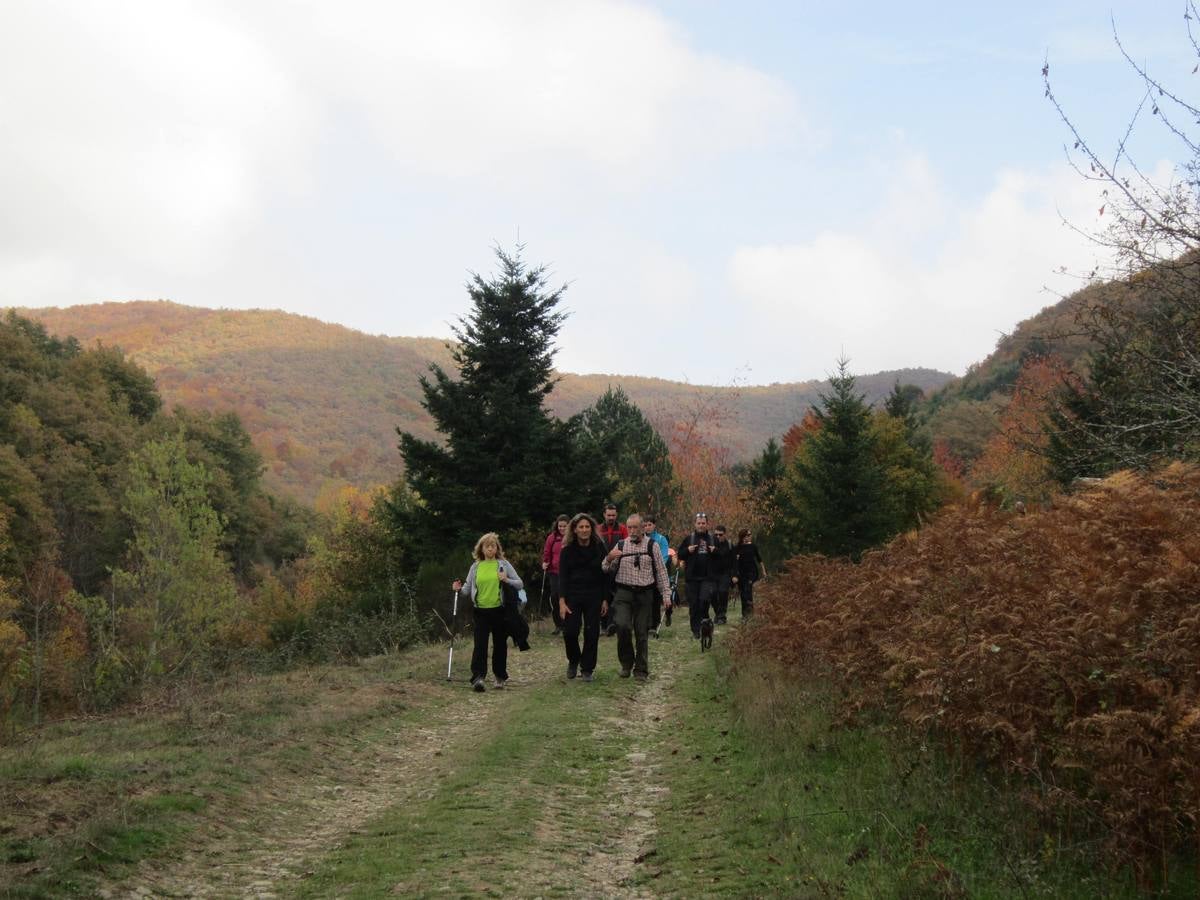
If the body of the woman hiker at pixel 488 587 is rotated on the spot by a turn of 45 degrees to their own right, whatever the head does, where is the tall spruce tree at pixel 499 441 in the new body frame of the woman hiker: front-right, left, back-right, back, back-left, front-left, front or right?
back-right

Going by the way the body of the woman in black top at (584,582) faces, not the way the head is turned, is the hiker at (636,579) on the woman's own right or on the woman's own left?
on the woman's own left

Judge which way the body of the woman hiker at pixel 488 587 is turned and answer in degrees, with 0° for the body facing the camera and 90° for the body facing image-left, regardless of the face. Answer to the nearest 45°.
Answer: approximately 0°

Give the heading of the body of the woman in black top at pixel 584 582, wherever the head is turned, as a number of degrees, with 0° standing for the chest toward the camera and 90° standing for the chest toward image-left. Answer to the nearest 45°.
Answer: approximately 0°

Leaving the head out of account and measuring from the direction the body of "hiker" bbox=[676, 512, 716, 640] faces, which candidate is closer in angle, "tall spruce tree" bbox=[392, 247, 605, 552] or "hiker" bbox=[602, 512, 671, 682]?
the hiker

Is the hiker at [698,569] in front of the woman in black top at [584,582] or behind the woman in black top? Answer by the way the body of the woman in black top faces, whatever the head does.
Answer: behind
